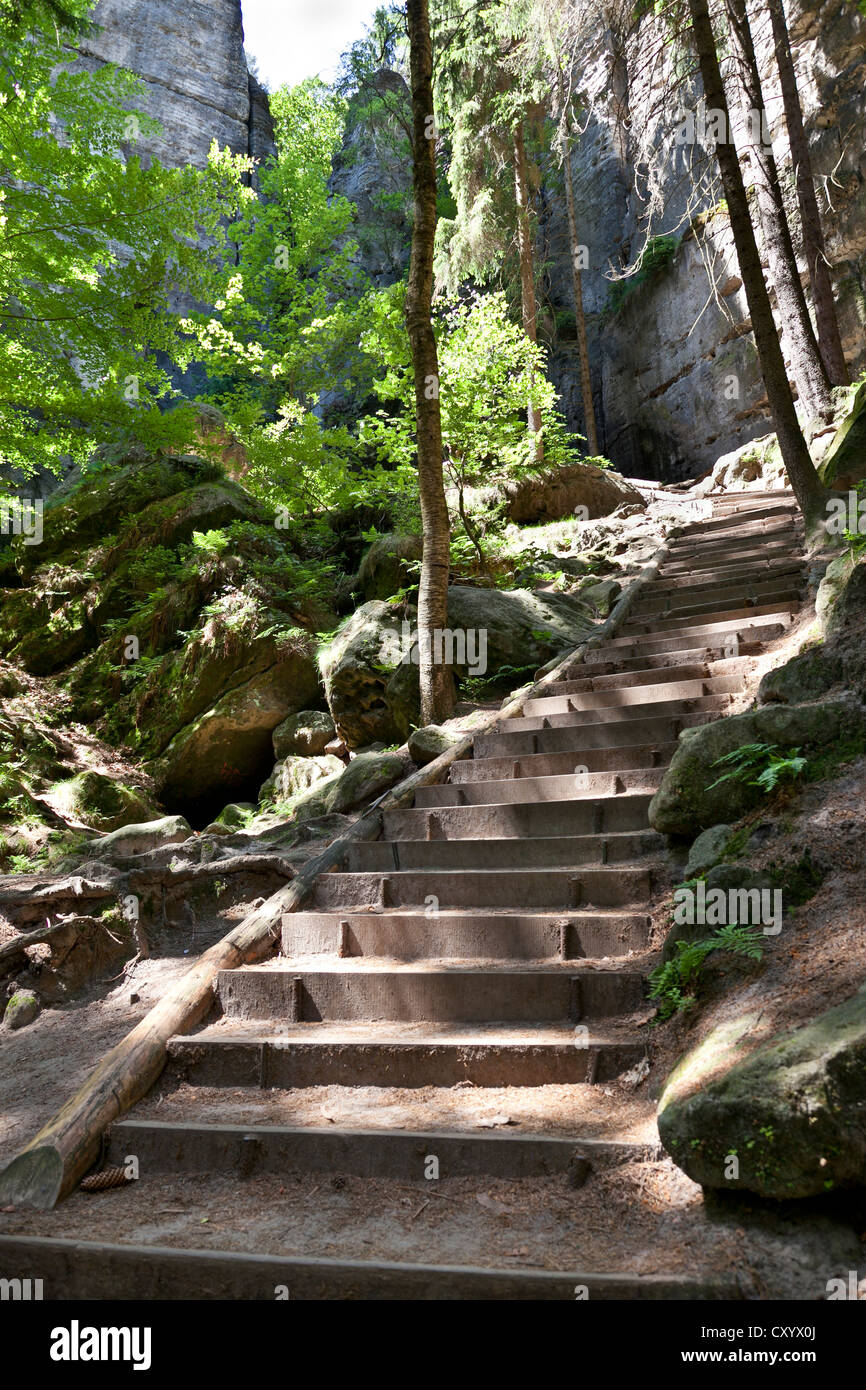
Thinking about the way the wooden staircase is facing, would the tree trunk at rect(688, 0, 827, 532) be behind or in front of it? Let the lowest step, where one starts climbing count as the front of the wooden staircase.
behind

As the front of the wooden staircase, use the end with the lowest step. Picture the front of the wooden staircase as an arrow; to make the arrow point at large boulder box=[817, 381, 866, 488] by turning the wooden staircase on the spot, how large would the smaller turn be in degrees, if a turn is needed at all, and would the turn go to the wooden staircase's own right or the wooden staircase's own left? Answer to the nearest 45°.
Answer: approximately 135° to the wooden staircase's own left

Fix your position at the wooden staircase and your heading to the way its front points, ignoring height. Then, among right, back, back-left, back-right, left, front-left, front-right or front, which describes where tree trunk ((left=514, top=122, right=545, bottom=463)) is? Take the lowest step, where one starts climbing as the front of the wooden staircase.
back

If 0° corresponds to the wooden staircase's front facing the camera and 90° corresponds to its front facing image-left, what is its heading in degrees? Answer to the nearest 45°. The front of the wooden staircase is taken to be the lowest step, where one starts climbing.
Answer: approximately 0°

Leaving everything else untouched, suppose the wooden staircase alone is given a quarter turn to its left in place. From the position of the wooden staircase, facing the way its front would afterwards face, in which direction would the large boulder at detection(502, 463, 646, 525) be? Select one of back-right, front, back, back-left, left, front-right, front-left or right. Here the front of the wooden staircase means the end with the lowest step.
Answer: left

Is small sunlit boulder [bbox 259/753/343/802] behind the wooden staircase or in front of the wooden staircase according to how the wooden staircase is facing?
behind

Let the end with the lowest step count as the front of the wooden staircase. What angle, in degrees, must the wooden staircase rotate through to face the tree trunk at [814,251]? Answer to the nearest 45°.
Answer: approximately 135° to its left

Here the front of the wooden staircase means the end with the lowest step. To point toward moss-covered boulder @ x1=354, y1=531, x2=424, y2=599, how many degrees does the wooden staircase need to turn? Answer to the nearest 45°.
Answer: approximately 180°
